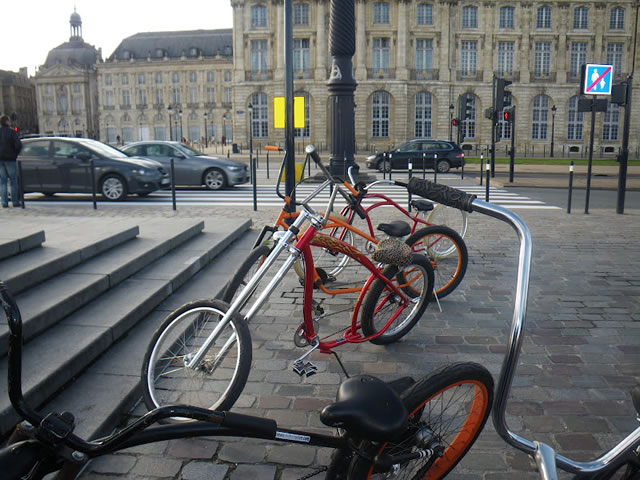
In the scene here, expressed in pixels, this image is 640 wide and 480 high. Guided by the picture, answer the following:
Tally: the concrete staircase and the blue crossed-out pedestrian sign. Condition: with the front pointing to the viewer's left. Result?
0

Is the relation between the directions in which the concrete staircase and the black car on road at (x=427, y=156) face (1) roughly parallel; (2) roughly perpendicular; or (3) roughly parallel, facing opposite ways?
roughly parallel, facing opposite ways

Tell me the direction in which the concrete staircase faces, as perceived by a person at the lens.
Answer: facing the viewer and to the right of the viewer

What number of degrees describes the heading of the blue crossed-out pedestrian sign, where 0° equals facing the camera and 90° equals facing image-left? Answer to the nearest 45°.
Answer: approximately 0°

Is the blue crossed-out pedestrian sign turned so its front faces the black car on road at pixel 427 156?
no

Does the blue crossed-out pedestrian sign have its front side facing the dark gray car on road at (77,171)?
no

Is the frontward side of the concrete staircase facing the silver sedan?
no

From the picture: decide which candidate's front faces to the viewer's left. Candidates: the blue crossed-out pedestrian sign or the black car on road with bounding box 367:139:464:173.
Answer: the black car on road

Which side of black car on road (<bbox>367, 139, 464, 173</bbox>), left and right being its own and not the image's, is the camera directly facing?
left

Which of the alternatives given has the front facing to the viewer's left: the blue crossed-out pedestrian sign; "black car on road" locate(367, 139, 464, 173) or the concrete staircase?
the black car on road

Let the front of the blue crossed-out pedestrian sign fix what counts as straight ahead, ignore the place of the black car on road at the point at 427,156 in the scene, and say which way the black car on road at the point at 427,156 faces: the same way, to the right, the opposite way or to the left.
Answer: to the right

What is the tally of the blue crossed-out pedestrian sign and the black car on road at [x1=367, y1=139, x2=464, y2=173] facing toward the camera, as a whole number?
1

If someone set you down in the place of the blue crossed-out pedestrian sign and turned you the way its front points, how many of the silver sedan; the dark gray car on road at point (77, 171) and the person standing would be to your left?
0

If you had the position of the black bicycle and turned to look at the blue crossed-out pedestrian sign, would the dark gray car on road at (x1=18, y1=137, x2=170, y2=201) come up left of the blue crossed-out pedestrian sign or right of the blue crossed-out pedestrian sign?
left

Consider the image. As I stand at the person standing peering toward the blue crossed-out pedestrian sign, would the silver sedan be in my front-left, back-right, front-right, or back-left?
front-left
